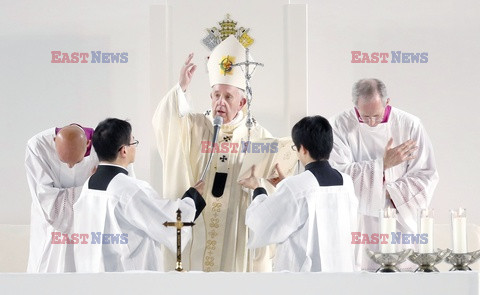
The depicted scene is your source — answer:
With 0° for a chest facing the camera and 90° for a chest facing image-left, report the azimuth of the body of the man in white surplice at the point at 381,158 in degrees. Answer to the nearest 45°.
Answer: approximately 0°

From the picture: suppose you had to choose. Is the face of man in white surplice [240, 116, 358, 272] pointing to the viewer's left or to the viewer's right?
to the viewer's left

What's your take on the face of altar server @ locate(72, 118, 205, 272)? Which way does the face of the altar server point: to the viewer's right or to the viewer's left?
to the viewer's right

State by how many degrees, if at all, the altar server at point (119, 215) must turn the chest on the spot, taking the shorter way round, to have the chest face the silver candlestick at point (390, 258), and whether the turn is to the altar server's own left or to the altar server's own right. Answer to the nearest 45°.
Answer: approximately 90° to the altar server's own right

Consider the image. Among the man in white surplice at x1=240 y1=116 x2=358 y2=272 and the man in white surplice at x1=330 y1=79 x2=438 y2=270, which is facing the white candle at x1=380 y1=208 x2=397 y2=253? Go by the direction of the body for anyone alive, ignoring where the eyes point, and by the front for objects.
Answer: the man in white surplice at x1=330 y1=79 x2=438 y2=270

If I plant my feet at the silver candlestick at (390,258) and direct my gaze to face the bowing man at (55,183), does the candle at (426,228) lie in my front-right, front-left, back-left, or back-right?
back-right

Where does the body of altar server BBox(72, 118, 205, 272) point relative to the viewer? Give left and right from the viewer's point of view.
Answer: facing away from the viewer and to the right of the viewer

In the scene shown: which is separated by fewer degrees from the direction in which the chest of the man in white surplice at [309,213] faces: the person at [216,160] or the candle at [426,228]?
the person

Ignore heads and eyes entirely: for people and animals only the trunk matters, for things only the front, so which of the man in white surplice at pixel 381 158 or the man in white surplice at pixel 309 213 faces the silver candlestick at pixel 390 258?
the man in white surplice at pixel 381 158

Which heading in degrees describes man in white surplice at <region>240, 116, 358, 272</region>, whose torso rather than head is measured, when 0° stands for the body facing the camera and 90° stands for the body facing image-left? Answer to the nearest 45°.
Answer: approximately 135°
